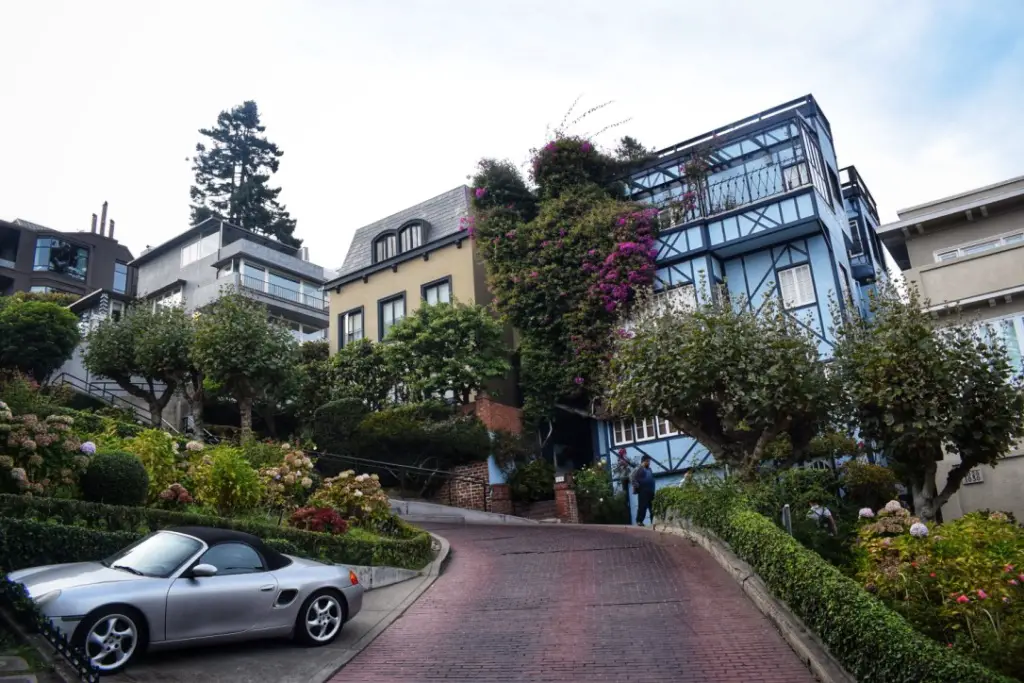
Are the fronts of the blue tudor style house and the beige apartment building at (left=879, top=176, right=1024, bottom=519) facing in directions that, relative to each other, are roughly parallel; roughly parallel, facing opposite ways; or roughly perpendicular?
roughly parallel

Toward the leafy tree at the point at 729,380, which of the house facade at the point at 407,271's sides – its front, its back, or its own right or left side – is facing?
left

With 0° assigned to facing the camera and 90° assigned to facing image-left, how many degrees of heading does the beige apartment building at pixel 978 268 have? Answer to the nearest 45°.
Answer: approximately 45°

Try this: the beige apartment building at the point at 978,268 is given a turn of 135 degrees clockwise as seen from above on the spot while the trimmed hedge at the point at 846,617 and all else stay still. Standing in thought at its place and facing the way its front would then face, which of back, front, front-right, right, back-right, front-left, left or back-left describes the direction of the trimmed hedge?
back

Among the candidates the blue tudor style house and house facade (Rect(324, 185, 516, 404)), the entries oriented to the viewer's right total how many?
0

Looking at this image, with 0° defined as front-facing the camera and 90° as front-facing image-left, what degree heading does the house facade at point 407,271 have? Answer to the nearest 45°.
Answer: approximately 45°

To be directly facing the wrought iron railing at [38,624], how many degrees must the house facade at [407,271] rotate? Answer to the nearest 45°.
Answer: approximately 45° to its left

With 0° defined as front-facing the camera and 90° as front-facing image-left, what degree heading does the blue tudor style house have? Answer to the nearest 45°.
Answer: approximately 45°

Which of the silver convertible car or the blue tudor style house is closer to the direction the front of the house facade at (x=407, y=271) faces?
the silver convertible car

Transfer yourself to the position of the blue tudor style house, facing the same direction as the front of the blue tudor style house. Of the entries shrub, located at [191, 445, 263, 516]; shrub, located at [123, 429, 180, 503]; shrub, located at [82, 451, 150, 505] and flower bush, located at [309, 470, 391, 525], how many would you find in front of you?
4

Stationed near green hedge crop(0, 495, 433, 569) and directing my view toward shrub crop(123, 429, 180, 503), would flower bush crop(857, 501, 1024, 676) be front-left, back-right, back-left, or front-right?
back-right

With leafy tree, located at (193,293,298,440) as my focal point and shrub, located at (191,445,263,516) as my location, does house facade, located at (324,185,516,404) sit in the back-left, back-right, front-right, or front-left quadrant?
front-right

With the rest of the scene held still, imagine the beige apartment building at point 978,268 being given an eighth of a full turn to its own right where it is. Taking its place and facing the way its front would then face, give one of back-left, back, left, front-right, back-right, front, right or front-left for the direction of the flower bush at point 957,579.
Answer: left

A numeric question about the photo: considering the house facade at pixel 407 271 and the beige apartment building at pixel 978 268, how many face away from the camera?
0

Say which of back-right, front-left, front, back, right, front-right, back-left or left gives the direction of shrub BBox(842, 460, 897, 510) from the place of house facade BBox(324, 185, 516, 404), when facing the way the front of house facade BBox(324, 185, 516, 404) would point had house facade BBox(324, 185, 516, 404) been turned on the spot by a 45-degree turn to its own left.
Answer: front-left

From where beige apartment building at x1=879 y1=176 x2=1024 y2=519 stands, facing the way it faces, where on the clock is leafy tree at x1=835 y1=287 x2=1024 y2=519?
The leafy tree is roughly at 11 o'clock from the beige apartment building.

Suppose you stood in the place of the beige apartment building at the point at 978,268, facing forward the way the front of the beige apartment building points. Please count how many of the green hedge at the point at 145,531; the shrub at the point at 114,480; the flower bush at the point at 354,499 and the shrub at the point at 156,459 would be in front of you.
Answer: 4
